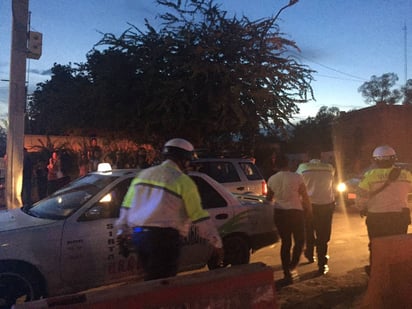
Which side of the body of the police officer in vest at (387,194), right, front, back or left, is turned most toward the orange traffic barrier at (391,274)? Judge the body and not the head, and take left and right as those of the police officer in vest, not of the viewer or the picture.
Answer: back

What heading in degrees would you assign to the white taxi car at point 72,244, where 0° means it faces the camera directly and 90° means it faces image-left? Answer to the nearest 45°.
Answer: approximately 45°

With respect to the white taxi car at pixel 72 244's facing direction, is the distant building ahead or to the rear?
to the rear

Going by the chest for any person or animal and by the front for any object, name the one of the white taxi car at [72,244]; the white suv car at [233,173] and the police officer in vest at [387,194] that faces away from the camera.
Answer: the police officer in vest

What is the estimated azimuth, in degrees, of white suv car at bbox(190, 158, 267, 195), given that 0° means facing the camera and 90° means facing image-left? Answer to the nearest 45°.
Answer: approximately 90°

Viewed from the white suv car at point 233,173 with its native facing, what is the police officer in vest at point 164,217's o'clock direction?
The police officer in vest is roughly at 9 o'clock from the white suv car.

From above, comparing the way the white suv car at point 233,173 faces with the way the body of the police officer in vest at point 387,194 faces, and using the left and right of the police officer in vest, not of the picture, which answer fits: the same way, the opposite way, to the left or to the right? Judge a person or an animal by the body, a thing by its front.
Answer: to the left

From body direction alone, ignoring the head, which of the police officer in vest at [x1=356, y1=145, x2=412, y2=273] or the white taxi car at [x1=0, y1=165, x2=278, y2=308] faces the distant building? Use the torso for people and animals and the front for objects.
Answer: the police officer in vest

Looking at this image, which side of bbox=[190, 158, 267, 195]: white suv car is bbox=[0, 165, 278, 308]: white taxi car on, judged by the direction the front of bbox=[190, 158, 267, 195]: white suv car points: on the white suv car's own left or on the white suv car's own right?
on the white suv car's own left
